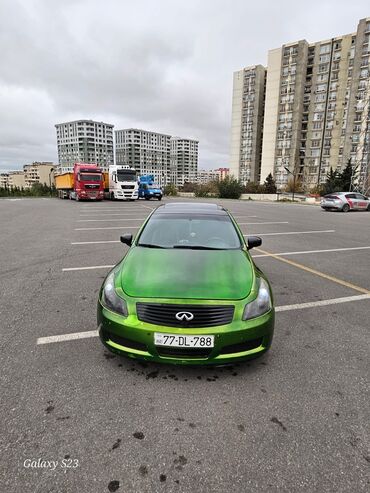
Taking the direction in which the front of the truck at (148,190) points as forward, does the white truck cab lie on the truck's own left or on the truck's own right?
on the truck's own right

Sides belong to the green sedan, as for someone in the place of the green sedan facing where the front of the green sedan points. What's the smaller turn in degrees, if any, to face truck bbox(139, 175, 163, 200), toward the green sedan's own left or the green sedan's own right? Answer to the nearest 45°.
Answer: approximately 180°

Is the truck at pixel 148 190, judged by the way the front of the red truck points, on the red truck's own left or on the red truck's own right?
on the red truck's own left

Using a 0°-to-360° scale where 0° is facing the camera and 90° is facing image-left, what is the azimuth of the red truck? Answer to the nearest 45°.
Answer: approximately 315°

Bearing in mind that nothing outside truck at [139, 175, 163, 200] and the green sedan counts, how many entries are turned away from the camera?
0

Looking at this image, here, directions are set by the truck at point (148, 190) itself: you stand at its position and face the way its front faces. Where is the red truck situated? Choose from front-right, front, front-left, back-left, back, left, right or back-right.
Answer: right

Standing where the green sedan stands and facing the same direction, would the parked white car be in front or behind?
behind

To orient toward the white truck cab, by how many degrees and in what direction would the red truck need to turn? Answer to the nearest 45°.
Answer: approximately 45° to its left

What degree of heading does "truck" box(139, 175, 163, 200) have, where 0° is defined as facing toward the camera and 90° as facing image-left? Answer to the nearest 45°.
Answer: approximately 315°

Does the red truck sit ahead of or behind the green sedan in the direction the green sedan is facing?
behind

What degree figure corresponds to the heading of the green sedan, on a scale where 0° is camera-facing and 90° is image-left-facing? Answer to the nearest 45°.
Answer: approximately 0°
